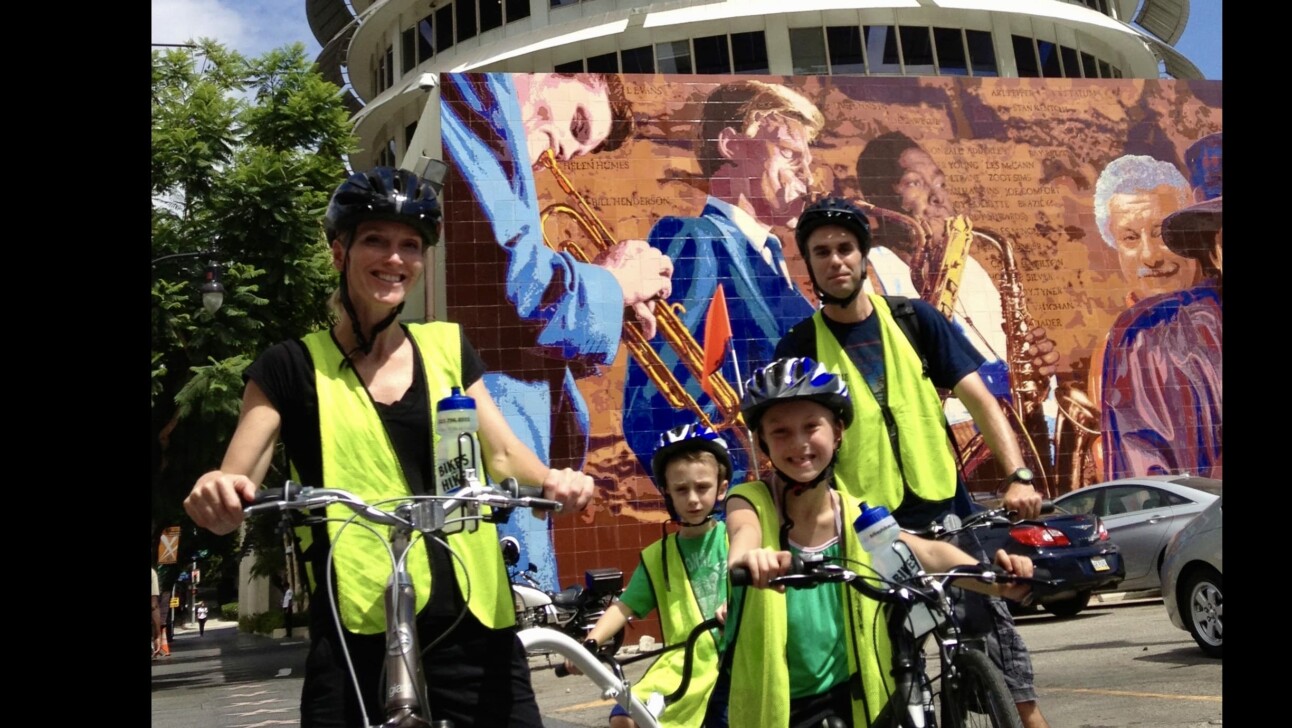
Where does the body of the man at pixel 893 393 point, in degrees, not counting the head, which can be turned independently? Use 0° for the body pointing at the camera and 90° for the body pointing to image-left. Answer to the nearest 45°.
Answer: approximately 0°

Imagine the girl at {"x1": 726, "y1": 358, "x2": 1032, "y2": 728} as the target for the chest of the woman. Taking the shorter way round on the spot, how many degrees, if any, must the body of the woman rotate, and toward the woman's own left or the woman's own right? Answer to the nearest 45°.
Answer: approximately 90° to the woman's own left

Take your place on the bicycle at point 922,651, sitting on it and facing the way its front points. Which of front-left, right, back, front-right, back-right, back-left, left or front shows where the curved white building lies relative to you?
back-left

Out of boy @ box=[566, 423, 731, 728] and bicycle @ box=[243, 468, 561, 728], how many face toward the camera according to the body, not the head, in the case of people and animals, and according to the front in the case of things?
2

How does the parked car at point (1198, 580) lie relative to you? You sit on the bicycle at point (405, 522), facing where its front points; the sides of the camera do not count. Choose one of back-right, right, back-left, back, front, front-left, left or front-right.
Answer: back-left

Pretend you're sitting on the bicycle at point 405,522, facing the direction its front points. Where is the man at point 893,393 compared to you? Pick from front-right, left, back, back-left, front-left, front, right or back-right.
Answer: back-left

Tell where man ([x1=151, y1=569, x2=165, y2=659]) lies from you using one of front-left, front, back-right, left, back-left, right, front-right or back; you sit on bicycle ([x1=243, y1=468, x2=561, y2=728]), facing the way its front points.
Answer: back

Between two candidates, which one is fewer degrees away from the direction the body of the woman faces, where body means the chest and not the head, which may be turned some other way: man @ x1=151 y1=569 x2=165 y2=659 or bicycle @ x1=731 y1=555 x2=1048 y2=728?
the bicycle
